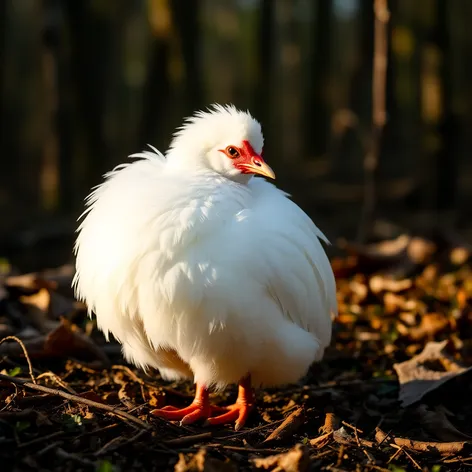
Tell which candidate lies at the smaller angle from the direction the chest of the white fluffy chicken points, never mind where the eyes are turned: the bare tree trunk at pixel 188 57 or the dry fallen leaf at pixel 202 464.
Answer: the dry fallen leaf

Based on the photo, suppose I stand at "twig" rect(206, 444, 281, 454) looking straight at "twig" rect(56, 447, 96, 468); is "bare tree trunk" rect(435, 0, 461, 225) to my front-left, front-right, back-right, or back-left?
back-right
